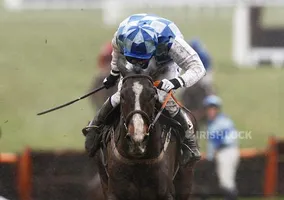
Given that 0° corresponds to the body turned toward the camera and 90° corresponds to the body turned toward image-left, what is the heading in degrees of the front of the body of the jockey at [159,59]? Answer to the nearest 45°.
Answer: approximately 0°

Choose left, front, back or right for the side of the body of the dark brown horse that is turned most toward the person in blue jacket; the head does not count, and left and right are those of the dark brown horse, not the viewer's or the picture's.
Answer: back

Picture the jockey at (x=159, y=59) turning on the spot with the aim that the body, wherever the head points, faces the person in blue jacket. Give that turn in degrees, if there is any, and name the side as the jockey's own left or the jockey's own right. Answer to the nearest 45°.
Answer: approximately 180°

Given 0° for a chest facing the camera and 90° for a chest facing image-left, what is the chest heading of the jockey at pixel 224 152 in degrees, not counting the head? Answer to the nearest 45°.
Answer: approximately 45°
